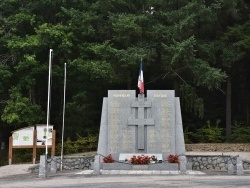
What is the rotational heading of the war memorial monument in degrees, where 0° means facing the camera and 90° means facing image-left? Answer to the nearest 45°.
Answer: approximately 0°

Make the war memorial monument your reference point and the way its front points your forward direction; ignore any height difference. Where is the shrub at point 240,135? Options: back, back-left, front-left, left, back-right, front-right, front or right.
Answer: back-left

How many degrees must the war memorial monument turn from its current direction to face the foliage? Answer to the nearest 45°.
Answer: approximately 135° to its right

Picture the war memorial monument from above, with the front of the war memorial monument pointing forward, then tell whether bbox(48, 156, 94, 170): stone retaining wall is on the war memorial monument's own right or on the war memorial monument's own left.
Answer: on the war memorial monument's own right

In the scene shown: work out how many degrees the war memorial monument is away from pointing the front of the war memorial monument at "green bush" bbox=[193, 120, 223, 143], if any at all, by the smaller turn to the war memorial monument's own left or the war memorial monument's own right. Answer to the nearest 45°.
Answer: approximately 135° to the war memorial monument's own left

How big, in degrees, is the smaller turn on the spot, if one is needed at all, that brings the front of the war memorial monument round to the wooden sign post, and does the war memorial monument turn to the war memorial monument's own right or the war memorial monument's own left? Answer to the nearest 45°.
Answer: approximately 90° to the war memorial monument's own right

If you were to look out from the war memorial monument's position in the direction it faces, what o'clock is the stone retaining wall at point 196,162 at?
The stone retaining wall is roughly at 8 o'clock from the war memorial monument.
